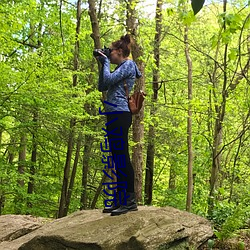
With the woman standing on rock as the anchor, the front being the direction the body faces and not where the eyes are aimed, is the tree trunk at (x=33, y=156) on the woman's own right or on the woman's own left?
on the woman's own right

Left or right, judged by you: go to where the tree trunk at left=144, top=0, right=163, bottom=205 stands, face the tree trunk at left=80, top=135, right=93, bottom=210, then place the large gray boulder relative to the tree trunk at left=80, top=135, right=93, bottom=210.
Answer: left

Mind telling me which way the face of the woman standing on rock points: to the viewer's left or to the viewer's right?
to the viewer's left

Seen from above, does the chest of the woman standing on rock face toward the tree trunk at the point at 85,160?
no

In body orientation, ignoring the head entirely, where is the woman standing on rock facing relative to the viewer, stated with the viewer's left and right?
facing to the left of the viewer

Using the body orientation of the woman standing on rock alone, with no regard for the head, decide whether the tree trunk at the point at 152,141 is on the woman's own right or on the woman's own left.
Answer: on the woman's own right
